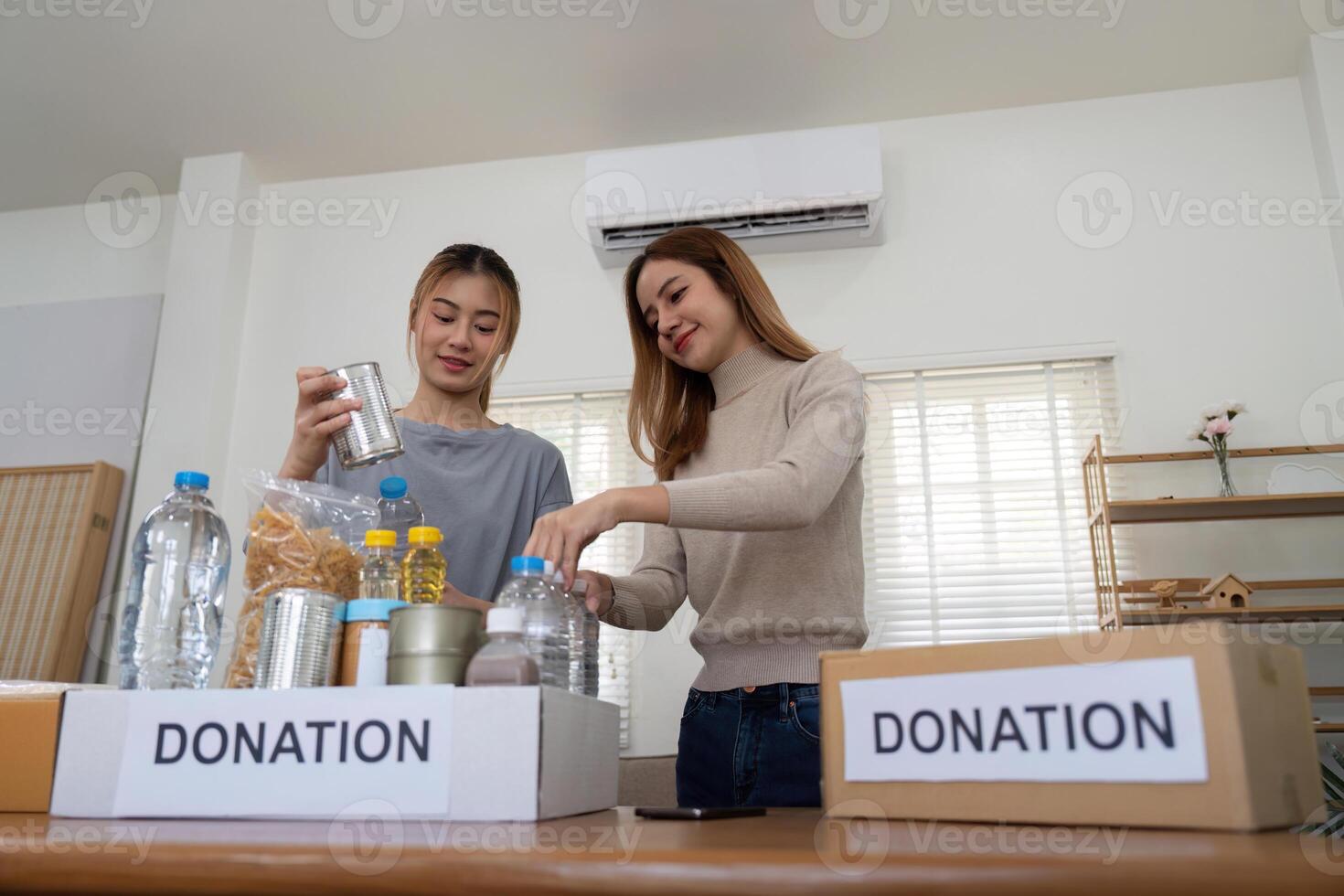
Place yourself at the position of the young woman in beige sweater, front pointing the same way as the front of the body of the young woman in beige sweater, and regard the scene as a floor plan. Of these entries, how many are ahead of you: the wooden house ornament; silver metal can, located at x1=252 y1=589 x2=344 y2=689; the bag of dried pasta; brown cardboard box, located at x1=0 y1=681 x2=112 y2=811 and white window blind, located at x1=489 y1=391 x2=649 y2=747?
3

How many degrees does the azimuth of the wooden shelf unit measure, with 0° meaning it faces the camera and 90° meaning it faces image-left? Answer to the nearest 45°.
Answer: approximately 0°

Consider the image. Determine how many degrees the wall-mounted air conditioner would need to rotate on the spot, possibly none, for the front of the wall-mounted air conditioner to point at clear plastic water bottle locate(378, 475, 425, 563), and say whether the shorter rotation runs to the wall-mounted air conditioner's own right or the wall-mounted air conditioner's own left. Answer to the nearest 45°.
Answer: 0° — it already faces it

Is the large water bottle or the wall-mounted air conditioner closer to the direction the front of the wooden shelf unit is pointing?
the large water bottle

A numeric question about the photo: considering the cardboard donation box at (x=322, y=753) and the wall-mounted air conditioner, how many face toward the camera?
2
